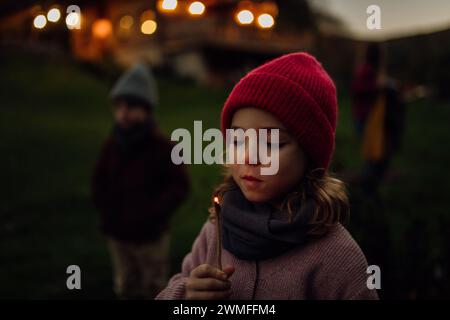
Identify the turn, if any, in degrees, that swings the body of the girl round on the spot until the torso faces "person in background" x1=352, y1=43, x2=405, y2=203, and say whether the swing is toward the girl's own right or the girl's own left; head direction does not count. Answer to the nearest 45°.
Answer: approximately 135° to the girl's own right

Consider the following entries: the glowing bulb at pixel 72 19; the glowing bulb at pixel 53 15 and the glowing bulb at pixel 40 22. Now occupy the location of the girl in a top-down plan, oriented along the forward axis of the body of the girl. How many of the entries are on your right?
3

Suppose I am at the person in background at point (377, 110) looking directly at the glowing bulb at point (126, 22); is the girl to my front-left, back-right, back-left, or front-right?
back-left

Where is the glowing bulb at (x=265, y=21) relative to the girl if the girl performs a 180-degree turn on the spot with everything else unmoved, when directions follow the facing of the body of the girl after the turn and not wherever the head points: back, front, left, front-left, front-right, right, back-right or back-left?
front-left

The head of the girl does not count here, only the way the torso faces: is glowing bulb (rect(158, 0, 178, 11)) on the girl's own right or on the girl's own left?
on the girl's own right

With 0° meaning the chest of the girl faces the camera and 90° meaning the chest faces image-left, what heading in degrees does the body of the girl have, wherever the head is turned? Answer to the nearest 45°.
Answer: approximately 45°

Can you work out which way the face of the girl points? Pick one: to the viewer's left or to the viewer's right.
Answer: to the viewer's left

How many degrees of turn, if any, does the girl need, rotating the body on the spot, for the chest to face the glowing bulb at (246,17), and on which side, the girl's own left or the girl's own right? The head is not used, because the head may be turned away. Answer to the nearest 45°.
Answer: approximately 135° to the girl's own right
